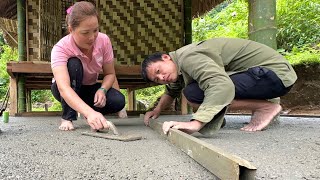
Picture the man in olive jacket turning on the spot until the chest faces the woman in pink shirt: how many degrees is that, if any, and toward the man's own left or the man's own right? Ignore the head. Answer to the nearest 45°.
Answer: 0° — they already face them

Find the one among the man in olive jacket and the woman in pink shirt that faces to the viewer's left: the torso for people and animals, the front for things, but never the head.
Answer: the man in olive jacket

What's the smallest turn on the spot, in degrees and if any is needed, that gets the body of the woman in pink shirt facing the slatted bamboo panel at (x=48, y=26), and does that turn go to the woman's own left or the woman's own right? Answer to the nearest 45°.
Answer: approximately 135° to the woman's own left

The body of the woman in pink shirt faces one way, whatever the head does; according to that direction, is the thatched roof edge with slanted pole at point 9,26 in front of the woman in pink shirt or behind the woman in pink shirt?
behind

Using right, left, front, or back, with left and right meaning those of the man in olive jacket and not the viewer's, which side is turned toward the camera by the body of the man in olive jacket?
left

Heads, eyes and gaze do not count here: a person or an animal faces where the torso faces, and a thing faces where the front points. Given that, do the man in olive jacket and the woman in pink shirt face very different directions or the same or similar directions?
very different directions

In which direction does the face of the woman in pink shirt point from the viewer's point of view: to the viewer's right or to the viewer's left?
to the viewer's right

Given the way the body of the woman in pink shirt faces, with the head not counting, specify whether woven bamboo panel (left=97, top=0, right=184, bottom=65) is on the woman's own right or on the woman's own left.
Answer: on the woman's own left

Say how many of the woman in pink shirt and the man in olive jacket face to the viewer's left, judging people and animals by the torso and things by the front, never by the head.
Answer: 1
